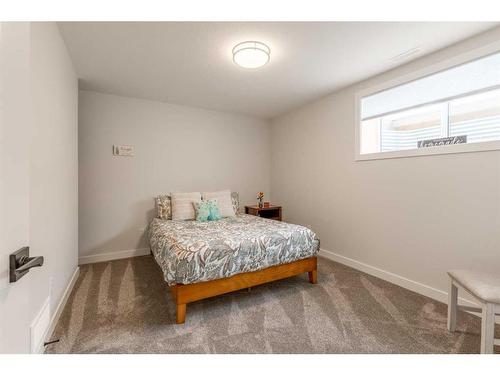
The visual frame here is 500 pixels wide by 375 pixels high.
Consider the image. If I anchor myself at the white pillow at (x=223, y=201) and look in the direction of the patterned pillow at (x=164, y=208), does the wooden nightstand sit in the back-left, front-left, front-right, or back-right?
back-right

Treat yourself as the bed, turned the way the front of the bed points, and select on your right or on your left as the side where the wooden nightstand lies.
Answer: on your left

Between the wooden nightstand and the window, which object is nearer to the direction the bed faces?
the window

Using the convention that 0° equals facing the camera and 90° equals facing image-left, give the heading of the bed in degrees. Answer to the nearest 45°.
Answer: approximately 315°

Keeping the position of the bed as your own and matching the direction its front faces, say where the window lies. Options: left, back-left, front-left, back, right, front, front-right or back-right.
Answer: front-left
